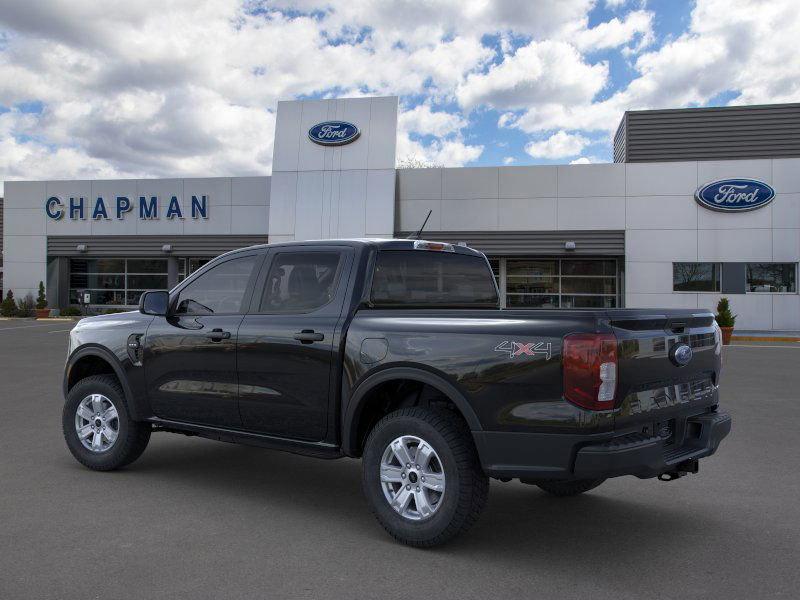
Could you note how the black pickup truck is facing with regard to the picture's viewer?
facing away from the viewer and to the left of the viewer

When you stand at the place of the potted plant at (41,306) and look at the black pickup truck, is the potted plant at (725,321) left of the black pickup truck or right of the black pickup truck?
left

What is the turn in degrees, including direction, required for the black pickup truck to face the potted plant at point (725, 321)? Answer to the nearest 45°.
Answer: approximately 90° to its right

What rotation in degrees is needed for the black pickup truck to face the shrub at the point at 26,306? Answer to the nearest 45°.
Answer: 0° — it already faces it

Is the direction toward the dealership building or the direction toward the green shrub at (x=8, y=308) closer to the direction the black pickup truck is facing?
the green shrub

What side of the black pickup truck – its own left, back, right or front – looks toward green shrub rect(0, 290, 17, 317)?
front

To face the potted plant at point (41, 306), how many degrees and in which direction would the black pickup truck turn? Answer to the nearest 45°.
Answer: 0° — it already faces it

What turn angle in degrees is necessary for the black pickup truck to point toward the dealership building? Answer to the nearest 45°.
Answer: approximately 45° to its right
